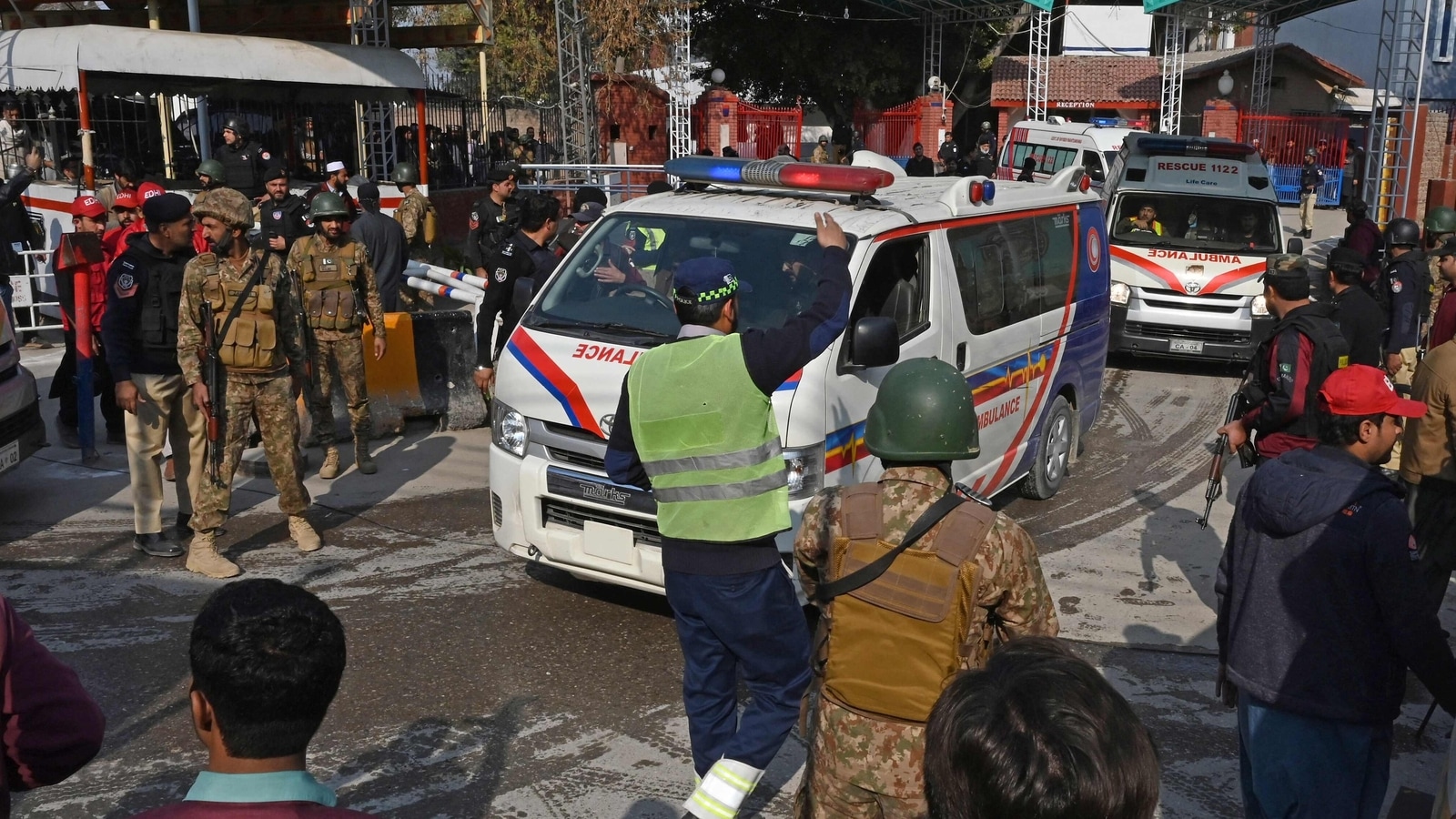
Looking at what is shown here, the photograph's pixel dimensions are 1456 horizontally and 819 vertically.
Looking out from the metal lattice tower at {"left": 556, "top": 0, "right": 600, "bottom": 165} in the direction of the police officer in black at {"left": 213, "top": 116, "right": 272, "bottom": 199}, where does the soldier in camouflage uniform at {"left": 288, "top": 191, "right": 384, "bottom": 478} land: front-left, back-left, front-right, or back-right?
front-left

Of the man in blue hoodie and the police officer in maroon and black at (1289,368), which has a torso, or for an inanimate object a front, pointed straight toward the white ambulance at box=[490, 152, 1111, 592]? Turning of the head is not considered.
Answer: the police officer in maroon and black

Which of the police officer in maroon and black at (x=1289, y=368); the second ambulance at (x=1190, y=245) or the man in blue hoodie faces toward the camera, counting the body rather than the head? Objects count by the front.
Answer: the second ambulance

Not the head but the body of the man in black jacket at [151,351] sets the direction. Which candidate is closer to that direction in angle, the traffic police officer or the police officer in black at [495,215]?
the traffic police officer

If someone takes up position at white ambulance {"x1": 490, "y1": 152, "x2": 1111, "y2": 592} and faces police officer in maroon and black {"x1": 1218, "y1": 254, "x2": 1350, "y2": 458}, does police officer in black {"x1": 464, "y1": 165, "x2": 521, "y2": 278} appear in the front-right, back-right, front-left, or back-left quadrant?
back-left

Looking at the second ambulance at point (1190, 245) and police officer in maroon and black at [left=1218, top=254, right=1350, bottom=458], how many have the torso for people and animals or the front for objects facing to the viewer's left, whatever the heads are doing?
1

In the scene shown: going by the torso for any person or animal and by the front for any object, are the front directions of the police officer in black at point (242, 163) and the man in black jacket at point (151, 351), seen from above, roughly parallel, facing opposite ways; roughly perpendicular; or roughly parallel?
roughly perpendicular

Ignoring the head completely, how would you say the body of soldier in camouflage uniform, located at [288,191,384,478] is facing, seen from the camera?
toward the camera

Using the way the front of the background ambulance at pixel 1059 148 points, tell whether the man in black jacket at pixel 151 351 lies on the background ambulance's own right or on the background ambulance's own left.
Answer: on the background ambulance's own right

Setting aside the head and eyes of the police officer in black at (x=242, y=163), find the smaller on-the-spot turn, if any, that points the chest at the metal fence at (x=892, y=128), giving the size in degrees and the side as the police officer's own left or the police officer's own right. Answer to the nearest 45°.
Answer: approximately 180°

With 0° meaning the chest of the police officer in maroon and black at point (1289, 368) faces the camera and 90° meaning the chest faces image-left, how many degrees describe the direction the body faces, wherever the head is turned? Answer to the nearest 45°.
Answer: approximately 90°

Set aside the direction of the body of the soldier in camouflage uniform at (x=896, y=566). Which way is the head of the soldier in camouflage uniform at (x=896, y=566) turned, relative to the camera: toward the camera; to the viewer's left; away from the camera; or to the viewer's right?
away from the camera

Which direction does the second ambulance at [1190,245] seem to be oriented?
toward the camera

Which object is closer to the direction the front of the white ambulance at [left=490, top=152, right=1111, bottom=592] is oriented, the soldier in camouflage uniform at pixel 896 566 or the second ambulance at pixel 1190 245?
the soldier in camouflage uniform

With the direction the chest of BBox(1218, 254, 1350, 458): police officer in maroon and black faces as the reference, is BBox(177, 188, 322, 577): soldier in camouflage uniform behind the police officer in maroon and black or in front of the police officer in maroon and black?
in front

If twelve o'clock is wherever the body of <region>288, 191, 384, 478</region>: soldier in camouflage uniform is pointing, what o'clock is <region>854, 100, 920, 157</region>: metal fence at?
The metal fence is roughly at 7 o'clock from the soldier in camouflage uniform.
